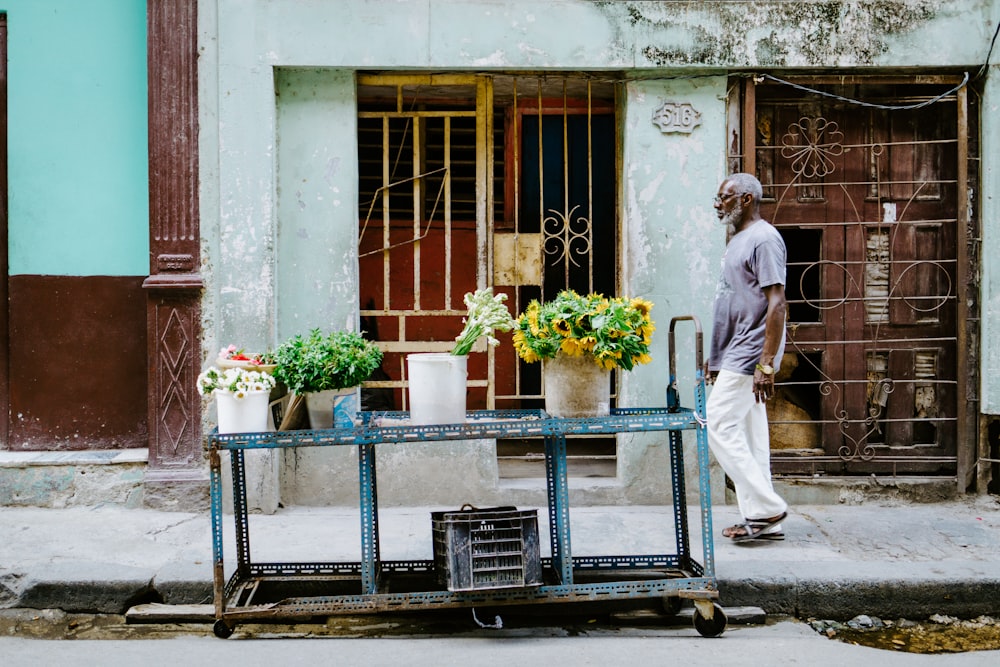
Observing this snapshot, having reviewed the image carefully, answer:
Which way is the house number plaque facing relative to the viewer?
toward the camera

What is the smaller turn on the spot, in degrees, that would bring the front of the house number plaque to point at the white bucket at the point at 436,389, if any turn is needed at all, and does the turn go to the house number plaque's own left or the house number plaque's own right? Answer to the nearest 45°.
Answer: approximately 45° to the house number plaque's own right

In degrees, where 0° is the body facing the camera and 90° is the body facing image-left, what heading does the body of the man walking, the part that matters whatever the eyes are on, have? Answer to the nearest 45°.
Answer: approximately 90°

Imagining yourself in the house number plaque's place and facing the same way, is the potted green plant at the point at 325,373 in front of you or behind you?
in front

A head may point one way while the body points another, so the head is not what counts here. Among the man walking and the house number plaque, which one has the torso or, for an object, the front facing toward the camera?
the house number plaque

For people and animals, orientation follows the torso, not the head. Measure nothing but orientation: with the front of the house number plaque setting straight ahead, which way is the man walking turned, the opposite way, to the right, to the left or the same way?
to the right

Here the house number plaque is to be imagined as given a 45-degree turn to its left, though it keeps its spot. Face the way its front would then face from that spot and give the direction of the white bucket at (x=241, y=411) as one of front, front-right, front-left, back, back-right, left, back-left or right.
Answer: right

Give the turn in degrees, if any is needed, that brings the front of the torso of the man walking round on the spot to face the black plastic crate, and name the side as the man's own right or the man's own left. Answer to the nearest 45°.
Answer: approximately 45° to the man's own left

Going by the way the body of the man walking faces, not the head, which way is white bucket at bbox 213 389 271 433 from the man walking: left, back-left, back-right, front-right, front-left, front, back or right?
front-left

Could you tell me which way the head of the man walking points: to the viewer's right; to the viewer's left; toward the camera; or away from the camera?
to the viewer's left

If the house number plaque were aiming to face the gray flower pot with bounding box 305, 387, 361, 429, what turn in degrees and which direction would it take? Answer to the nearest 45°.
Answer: approximately 45° to its right

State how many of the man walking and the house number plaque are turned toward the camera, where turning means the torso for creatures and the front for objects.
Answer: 1

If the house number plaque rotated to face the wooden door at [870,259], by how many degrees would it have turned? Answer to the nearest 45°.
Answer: approximately 90° to its left
